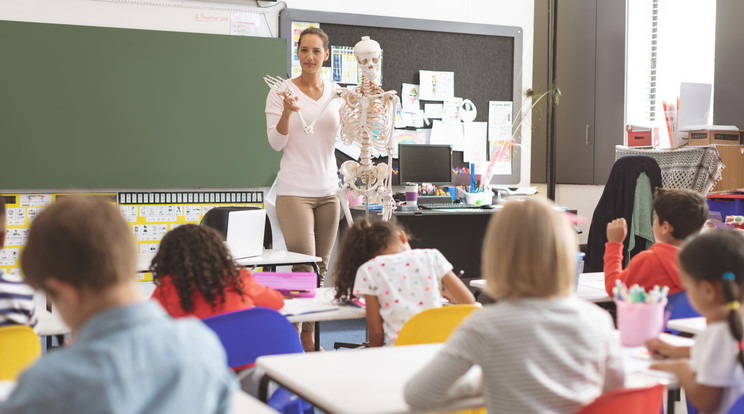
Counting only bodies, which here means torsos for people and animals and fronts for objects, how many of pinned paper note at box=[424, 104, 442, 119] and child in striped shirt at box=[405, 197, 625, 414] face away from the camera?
1

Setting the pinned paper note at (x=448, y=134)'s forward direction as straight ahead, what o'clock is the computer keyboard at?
The computer keyboard is roughly at 12 o'clock from the pinned paper note.

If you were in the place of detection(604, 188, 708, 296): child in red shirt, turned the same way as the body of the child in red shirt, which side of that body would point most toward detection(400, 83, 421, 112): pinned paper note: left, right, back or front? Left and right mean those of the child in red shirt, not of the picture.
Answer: front

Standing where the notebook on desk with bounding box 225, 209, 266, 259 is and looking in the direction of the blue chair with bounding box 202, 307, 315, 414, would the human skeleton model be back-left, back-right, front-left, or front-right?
back-left

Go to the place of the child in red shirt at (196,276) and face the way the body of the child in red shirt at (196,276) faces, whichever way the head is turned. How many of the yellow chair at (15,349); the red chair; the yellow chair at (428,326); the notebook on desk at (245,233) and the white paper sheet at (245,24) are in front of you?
2

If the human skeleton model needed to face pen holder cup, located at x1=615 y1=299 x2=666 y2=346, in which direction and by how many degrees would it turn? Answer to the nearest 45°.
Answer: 0° — it already faces it

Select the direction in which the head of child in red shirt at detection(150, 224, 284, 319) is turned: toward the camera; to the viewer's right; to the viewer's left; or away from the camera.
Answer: away from the camera

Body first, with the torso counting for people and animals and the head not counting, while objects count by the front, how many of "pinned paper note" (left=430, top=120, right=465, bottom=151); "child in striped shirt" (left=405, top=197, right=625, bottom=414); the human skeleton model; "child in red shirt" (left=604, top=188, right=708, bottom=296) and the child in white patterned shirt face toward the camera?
2

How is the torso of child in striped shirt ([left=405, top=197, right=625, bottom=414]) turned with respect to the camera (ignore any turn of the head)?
away from the camera

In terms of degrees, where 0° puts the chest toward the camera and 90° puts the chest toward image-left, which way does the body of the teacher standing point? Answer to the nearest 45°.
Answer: approximately 0°

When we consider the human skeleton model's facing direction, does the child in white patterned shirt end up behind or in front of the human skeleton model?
in front

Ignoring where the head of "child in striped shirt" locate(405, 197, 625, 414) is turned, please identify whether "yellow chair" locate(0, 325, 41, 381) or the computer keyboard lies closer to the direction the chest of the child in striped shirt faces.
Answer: the computer keyboard

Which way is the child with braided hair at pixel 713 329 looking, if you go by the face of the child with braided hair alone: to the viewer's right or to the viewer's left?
to the viewer's left

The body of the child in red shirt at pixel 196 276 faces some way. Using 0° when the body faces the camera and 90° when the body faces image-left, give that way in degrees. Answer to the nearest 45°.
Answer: approximately 180°

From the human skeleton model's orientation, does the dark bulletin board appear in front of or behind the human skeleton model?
behind

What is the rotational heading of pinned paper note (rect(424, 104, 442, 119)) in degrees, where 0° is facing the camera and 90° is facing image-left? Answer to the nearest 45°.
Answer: approximately 0°
